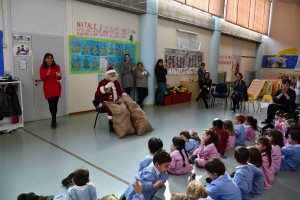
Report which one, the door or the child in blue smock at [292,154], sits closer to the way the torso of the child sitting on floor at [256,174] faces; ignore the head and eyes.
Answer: the door

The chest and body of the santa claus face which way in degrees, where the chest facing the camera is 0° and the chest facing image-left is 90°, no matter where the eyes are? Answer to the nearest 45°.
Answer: approximately 315°

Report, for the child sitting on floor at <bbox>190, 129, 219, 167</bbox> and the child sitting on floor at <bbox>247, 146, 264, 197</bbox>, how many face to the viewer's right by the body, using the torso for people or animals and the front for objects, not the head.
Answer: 0

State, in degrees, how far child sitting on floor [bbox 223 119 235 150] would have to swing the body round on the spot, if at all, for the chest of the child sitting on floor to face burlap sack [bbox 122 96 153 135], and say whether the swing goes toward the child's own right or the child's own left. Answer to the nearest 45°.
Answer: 0° — they already face it

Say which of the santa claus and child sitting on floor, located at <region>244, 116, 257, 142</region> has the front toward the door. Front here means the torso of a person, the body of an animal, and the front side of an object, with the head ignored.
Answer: the child sitting on floor

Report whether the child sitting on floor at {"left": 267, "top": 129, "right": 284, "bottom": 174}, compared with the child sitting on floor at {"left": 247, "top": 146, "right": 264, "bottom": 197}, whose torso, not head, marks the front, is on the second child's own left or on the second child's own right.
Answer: on the second child's own right

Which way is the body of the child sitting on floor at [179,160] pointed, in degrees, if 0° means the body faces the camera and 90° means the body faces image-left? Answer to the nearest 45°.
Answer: approximately 135°

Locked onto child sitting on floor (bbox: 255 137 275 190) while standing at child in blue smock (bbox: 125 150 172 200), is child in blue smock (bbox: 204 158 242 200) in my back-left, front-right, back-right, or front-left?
front-right

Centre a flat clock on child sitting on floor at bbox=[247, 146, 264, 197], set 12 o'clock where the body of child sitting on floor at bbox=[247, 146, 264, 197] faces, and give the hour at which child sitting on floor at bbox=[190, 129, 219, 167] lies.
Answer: child sitting on floor at bbox=[190, 129, 219, 167] is roughly at 12 o'clock from child sitting on floor at bbox=[247, 146, 264, 197].

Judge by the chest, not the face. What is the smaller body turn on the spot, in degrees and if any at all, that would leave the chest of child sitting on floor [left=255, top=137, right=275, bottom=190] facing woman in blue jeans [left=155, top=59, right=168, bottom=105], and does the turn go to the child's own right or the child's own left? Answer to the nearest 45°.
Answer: approximately 45° to the child's own right

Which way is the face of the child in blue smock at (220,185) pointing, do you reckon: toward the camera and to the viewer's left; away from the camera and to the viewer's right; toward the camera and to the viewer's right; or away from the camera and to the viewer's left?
away from the camera and to the viewer's left

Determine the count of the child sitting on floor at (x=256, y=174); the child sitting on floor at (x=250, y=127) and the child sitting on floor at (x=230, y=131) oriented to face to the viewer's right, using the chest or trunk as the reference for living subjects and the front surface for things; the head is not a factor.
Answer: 0

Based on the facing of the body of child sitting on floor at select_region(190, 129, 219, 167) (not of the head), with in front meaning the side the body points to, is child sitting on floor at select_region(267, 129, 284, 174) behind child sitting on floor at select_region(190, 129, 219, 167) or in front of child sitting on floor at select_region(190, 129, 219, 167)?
behind

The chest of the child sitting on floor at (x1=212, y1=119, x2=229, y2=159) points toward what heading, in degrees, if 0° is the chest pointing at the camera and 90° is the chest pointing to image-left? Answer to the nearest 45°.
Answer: approximately 90°

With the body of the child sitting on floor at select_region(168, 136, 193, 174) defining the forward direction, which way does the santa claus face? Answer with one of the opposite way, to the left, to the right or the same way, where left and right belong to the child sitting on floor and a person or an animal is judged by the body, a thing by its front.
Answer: the opposite way

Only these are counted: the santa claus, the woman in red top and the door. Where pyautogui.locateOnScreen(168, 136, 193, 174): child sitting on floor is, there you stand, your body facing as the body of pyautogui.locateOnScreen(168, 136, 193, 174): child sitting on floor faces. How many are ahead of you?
3

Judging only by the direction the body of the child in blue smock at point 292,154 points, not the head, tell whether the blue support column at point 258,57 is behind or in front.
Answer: in front

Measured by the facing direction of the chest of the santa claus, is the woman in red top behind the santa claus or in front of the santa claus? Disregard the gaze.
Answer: behind

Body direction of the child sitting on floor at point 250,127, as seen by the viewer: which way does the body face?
to the viewer's left
